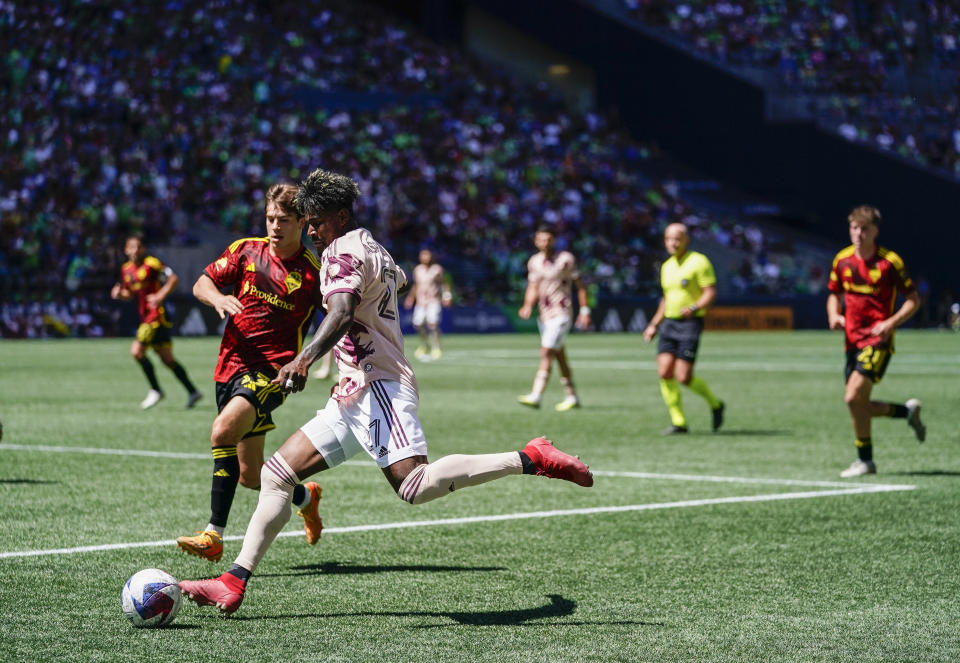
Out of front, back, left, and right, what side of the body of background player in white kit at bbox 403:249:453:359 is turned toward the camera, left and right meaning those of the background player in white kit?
front

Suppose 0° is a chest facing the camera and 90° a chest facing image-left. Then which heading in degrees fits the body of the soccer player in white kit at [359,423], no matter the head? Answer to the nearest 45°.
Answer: approximately 90°

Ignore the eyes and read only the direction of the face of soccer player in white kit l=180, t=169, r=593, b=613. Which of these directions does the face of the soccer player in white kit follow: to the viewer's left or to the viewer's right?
to the viewer's left

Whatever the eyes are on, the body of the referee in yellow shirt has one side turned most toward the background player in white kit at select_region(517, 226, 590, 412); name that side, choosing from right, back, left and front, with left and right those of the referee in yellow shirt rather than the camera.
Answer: right

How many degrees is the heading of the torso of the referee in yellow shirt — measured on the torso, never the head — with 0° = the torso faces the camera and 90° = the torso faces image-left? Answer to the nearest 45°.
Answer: approximately 45°

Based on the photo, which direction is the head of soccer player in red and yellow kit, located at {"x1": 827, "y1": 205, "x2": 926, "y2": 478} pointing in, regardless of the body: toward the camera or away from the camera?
toward the camera

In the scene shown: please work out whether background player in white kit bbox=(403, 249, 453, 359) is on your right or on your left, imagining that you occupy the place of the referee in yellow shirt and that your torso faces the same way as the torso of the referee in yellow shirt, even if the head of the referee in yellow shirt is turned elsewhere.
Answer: on your right

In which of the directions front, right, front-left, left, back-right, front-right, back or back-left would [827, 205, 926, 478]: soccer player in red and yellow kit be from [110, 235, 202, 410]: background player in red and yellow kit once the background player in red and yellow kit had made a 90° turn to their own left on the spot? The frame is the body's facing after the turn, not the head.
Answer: front

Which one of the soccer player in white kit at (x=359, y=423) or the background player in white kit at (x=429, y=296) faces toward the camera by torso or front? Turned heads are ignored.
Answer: the background player in white kit

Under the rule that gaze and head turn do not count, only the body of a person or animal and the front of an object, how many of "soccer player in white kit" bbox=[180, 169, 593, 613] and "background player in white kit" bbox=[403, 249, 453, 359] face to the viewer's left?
1

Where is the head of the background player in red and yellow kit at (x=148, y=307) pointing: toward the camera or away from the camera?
toward the camera

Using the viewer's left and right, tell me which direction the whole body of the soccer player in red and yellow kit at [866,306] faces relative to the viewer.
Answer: facing the viewer and to the left of the viewer
